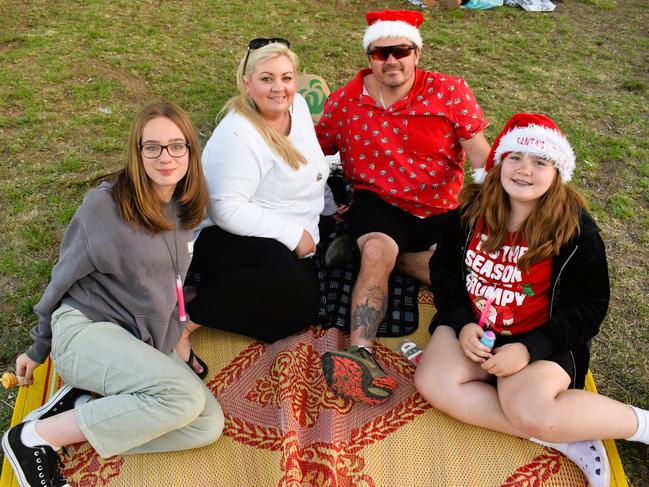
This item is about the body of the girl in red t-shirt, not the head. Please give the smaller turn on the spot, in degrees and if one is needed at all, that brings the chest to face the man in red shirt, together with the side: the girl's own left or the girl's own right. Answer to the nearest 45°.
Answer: approximately 90° to the girl's own right

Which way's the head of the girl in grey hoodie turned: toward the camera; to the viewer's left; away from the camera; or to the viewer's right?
toward the camera

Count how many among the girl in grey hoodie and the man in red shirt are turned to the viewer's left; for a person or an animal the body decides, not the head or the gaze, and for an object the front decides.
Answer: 0

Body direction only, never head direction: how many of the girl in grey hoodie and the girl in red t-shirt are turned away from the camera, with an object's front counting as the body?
0

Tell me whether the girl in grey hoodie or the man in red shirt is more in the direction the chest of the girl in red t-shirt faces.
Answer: the girl in grey hoodie

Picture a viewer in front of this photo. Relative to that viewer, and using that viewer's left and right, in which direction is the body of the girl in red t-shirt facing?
facing the viewer and to the left of the viewer

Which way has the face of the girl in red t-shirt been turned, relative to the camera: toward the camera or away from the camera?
toward the camera

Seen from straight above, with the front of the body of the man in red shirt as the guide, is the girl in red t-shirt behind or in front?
in front

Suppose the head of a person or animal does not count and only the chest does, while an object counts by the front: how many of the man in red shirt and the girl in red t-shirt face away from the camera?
0

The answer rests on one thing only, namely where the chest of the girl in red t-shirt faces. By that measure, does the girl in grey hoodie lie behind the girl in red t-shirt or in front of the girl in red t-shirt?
in front

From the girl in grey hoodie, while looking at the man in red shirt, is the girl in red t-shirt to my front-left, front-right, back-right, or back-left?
front-right

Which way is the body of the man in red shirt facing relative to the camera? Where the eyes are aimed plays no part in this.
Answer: toward the camera
